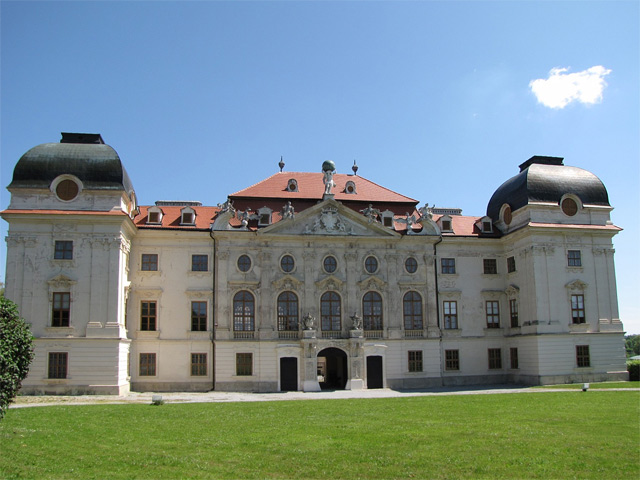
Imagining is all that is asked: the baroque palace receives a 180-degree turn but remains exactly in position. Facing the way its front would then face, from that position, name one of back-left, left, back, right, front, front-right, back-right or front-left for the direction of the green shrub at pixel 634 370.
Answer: right

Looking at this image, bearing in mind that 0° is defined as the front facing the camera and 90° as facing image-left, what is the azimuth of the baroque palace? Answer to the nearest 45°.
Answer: approximately 0°

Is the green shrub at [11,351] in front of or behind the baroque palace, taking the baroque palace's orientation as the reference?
in front
